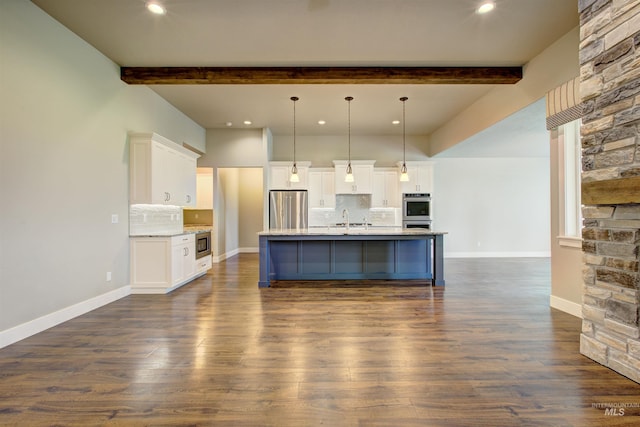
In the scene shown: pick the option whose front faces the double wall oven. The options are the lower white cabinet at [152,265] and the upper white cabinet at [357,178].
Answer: the lower white cabinet

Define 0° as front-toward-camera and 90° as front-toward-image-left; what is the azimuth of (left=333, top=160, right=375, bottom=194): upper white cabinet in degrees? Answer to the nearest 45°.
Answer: approximately 0°

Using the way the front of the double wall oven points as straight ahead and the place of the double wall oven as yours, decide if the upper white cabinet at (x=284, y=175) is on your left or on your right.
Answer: on your right

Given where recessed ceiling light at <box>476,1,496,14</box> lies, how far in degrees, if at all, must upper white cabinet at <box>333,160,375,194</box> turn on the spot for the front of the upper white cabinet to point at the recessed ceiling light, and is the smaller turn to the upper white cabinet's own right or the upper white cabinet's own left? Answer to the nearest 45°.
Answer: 0° — it already faces it

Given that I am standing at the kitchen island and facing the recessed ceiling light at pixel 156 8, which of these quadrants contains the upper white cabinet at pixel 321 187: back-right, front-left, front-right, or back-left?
back-right

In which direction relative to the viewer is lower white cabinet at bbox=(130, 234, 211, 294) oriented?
to the viewer's right

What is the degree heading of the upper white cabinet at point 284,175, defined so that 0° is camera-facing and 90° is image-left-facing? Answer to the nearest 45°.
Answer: approximately 0°

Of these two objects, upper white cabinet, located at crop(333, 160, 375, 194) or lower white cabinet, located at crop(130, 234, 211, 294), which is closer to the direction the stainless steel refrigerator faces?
the lower white cabinet

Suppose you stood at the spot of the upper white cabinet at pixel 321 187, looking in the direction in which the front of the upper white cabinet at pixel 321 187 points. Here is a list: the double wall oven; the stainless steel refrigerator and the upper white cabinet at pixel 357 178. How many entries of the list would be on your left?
2
